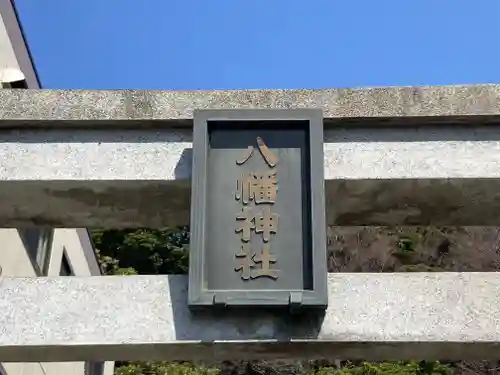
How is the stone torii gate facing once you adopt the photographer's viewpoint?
facing the viewer

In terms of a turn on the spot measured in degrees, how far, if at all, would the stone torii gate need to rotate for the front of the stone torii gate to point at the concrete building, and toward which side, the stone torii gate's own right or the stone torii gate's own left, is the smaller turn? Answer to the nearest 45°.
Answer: approximately 135° to the stone torii gate's own right
